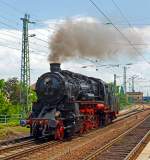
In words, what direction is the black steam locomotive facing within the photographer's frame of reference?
facing the viewer and to the left of the viewer

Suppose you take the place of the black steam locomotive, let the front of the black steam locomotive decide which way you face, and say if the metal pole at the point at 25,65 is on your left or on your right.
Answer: on your right

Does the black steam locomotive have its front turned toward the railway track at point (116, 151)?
no
